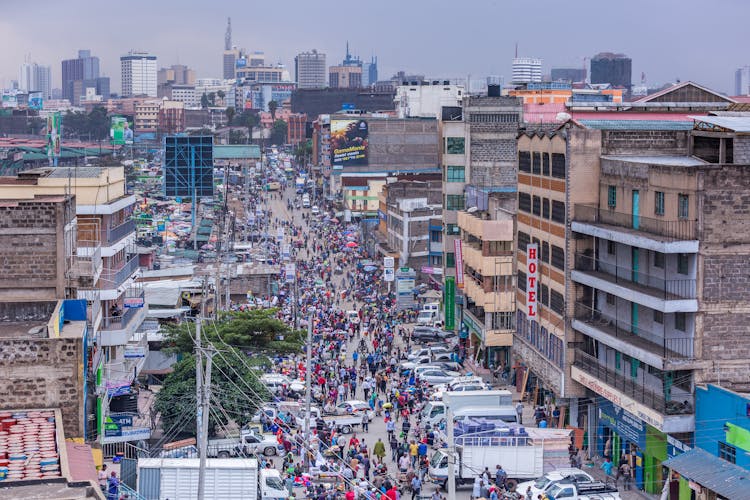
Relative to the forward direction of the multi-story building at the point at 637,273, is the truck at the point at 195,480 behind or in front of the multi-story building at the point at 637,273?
in front

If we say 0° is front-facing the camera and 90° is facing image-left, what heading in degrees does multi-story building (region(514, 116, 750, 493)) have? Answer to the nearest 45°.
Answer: approximately 45°

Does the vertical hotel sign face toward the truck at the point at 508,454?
yes

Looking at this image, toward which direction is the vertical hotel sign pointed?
toward the camera

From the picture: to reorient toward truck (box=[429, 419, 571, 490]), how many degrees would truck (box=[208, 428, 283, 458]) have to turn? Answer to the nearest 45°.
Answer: approximately 45° to its right

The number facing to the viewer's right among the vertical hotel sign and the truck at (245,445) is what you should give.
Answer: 1

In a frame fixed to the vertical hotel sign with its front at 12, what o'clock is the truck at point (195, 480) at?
The truck is roughly at 1 o'clock from the vertical hotel sign.

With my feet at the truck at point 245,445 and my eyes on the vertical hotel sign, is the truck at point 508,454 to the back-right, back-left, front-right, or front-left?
front-right

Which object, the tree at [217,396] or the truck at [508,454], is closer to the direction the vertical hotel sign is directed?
the truck

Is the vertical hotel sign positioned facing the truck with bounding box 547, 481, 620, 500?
yes

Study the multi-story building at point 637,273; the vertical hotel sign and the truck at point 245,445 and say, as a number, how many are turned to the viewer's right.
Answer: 1

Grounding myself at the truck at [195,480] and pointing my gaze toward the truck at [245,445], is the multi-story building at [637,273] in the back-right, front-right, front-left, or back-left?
front-right

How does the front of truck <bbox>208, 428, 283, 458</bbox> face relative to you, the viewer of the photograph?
facing to the right of the viewer
